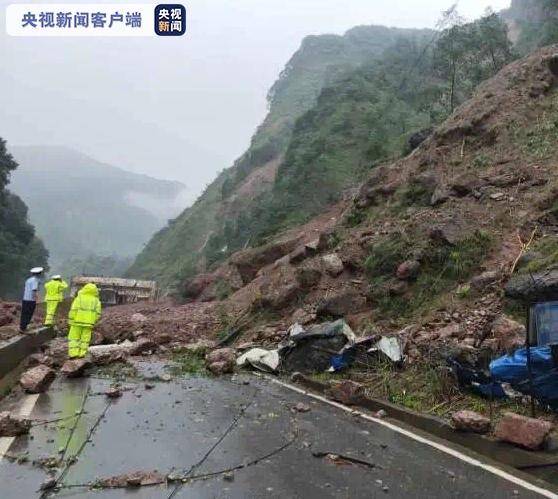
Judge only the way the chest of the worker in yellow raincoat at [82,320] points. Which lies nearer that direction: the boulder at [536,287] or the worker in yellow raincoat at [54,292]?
the worker in yellow raincoat

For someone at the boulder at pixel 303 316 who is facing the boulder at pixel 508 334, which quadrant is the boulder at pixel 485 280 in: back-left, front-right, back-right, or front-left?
front-left

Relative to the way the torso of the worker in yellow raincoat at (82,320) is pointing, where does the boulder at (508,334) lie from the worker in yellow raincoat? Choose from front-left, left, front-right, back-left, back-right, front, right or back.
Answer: back-right

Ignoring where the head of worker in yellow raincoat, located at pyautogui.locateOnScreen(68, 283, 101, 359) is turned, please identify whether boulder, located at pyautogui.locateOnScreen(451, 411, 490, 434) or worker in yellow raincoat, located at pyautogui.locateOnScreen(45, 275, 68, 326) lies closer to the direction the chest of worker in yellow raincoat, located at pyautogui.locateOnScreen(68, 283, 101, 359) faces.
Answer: the worker in yellow raincoat

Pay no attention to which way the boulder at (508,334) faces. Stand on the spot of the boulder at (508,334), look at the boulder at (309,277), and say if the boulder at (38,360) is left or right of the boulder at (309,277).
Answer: left
